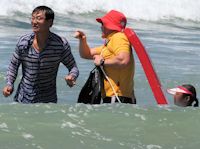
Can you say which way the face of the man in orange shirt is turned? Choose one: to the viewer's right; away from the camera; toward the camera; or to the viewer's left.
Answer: to the viewer's left

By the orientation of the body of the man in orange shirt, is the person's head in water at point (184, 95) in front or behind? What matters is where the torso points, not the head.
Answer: behind

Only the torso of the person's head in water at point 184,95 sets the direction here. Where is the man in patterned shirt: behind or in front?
in front

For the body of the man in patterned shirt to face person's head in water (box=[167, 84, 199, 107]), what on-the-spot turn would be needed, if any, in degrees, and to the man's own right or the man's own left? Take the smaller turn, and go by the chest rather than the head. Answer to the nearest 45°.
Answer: approximately 90° to the man's own left

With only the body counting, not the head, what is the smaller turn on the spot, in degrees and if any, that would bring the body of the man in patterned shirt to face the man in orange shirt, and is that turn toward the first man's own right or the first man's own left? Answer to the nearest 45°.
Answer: approximately 90° to the first man's own left

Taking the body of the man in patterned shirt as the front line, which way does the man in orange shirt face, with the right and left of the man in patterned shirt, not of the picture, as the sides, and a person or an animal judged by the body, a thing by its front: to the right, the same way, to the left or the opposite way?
to the right

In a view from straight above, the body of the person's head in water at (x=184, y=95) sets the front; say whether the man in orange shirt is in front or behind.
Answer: in front
